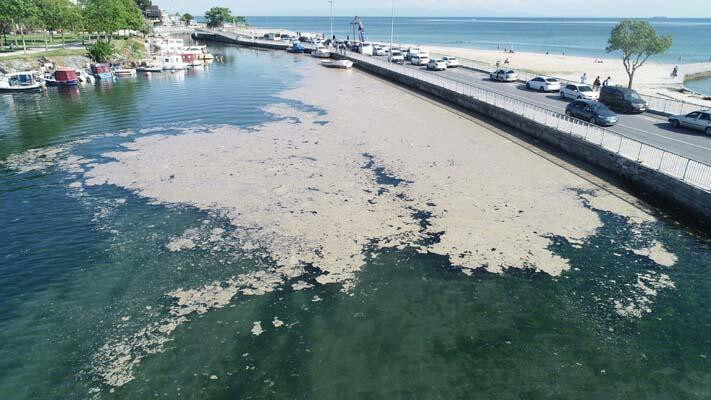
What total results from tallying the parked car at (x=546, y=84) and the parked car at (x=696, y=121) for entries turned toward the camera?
0

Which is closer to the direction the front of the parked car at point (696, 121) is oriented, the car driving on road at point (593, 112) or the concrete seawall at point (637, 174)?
the car driving on road

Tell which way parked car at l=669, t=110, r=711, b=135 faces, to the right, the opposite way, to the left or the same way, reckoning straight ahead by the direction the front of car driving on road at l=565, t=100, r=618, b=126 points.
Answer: the opposite way

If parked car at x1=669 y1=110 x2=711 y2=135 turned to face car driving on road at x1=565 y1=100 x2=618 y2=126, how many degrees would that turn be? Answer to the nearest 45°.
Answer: approximately 45° to its left
